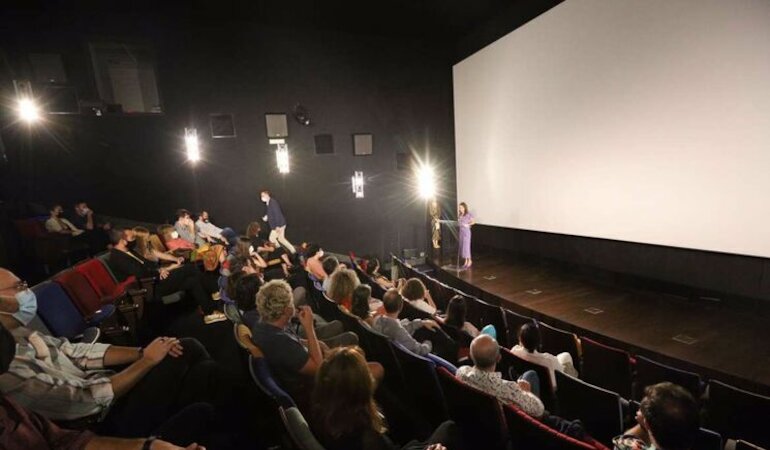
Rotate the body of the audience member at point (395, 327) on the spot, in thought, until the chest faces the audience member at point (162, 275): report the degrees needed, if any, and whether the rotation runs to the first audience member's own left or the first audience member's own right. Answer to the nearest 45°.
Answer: approximately 90° to the first audience member's own left

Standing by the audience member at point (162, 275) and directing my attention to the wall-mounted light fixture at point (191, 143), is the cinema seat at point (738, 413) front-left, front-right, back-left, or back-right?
back-right

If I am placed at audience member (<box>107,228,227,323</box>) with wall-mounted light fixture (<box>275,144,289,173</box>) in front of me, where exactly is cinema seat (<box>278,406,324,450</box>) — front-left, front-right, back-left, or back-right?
back-right

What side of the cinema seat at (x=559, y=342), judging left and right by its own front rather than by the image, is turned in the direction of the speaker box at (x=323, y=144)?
left

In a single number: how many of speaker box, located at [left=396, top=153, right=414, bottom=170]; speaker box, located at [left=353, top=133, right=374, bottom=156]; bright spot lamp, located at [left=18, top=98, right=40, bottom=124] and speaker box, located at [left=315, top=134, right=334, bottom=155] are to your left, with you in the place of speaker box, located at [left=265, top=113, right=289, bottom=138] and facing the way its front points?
3

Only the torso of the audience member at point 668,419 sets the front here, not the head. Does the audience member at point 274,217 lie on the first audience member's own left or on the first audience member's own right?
on the first audience member's own left

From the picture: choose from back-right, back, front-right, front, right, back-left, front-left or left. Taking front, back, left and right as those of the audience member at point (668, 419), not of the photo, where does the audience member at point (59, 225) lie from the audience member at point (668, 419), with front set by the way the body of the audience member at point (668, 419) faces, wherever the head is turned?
back-left

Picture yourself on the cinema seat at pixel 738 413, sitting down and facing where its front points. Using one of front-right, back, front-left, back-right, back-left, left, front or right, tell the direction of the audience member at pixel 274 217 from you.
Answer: back-left

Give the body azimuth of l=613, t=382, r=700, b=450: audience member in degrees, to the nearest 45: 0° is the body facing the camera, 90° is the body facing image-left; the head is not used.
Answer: approximately 225°

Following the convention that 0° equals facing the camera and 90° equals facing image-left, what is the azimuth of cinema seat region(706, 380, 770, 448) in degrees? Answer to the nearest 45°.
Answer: approximately 225°

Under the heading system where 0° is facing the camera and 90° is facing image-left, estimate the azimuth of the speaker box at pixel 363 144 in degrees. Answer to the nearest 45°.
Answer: approximately 0°

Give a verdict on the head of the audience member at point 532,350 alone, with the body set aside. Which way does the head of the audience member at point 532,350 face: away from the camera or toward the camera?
away from the camera

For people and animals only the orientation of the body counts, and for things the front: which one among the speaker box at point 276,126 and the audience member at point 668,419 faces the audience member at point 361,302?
the speaker box

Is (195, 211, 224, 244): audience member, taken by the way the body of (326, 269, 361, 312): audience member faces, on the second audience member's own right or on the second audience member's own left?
on the second audience member's own left

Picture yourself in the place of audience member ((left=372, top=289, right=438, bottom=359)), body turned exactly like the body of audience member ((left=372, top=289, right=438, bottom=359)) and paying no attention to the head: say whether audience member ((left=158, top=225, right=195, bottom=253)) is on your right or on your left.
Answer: on your left

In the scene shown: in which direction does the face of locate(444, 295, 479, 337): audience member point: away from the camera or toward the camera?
away from the camera

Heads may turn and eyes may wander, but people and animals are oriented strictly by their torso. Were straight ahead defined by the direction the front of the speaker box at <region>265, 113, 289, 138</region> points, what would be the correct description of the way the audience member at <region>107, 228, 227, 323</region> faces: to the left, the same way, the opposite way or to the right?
to the left
